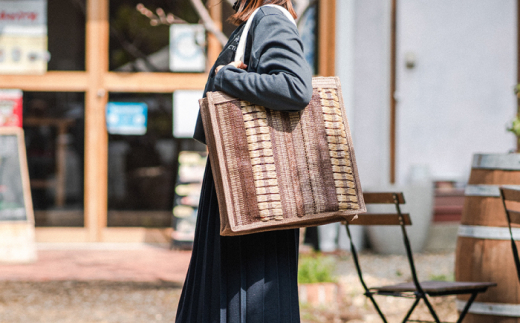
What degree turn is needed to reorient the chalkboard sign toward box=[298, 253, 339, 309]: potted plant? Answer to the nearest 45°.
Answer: approximately 45° to its left

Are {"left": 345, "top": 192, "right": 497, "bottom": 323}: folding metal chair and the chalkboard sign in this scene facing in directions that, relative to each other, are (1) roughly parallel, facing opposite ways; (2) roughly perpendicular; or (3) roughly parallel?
roughly perpendicular

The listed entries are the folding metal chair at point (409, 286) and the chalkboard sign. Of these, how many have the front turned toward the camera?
1

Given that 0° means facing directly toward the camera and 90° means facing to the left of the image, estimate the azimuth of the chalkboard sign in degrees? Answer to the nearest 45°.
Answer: approximately 0°

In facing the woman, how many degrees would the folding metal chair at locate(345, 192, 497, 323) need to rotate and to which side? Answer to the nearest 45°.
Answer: approximately 180°

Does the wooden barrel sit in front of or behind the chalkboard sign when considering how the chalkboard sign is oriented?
in front

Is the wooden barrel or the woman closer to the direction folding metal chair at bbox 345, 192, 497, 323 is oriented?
the wooden barrel

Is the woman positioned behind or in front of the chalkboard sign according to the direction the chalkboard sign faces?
in front

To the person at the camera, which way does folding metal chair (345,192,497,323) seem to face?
facing away from the viewer and to the right of the viewer

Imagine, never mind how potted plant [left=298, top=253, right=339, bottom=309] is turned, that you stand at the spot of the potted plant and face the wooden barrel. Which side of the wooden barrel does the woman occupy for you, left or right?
right
